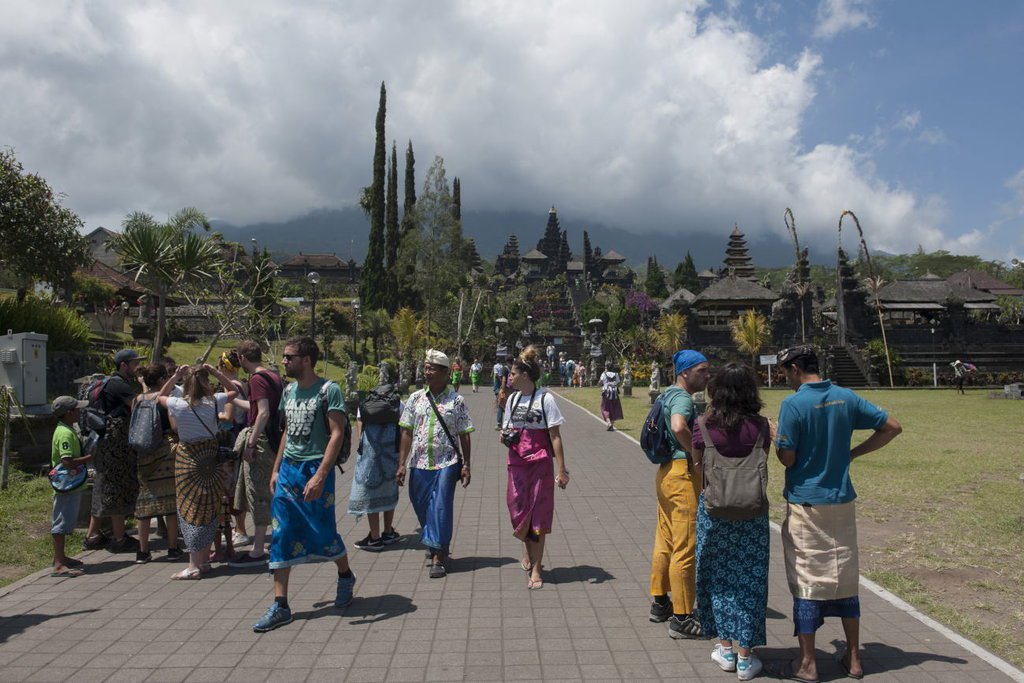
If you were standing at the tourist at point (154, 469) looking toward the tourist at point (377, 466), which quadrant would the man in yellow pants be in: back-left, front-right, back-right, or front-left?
front-right

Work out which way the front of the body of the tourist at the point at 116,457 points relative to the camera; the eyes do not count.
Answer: to the viewer's right

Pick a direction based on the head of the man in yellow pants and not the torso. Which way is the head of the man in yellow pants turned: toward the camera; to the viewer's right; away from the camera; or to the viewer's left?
to the viewer's right

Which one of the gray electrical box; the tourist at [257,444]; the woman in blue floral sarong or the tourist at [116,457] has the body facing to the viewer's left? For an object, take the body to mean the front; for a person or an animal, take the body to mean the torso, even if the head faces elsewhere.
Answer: the tourist at [257,444]

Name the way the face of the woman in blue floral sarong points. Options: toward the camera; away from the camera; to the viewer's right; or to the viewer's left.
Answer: away from the camera

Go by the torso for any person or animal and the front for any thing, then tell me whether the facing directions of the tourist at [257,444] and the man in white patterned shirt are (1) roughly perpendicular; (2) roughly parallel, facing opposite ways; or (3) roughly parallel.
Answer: roughly perpendicular

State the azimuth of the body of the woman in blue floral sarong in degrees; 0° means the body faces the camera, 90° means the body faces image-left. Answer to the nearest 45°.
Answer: approximately 180°

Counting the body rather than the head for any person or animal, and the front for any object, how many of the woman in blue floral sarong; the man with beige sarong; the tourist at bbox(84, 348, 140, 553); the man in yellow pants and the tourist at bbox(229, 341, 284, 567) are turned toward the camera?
0

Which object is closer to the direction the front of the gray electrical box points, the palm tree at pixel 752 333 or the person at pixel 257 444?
the person

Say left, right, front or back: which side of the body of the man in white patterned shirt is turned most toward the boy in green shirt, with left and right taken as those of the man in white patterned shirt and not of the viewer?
right

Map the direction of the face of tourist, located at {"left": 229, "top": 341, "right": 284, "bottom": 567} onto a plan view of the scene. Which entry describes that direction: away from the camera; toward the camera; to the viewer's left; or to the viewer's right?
to the viewer's left

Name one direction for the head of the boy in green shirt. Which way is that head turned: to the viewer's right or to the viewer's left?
to the viewer's right

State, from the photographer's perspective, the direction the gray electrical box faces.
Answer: facing the viewer and to the right of the viewer

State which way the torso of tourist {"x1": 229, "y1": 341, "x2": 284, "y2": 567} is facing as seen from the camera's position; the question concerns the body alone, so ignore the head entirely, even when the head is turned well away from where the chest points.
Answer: to the viewer's left

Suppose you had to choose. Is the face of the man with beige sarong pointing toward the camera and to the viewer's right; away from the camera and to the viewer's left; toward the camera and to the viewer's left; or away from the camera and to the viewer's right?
away from the camera and to the viewer's left

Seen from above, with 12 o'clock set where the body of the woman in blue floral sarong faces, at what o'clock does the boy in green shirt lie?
The boy in green shirt is roughly at 9 o'clock from the woman in blue floral sarong.

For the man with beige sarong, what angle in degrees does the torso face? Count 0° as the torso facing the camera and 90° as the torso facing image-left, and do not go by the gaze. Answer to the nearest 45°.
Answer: approximately 135°

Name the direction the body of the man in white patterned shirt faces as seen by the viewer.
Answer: toward the camera
